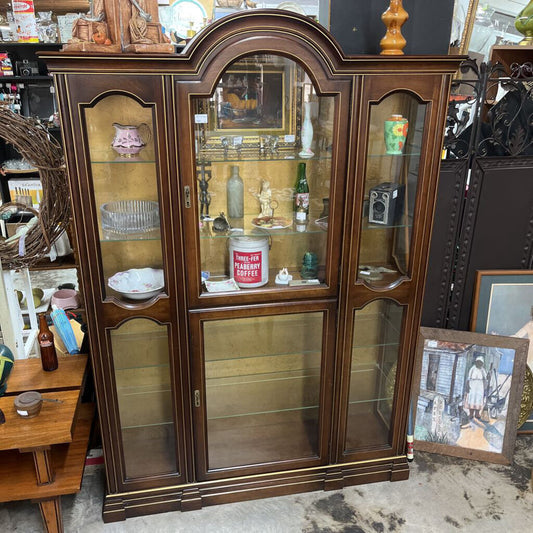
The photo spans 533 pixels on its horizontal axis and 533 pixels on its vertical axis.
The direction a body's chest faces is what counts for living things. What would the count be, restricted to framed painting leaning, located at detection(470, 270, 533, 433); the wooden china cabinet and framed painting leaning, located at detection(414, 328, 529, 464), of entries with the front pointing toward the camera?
3

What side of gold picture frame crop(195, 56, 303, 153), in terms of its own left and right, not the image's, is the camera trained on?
front

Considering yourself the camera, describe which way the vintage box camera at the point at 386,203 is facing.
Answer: facing the viewer and to the left of the viewer

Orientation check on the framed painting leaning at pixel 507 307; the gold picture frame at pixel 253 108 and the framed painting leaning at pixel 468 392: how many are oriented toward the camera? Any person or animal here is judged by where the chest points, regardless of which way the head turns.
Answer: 3

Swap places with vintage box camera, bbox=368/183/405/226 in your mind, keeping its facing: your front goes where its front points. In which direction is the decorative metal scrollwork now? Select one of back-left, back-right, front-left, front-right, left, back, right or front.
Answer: back

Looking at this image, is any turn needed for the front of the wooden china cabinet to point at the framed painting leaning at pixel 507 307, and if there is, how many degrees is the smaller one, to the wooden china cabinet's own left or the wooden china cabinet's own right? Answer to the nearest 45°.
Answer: approximately 90° to the wooden china cabinet's own left

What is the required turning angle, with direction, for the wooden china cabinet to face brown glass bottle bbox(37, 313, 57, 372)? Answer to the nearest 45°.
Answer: approximately 90° to its right

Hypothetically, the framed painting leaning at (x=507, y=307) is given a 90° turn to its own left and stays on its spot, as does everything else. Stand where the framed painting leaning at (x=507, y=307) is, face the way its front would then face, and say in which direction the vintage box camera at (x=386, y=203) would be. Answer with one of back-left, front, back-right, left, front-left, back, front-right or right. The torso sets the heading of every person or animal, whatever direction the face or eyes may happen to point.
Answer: back-right

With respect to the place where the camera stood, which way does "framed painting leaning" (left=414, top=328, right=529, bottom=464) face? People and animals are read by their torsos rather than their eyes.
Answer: facing the viewer

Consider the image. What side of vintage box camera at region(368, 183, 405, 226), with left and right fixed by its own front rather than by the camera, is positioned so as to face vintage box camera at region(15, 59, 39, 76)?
right

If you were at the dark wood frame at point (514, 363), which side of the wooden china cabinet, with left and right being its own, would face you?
left

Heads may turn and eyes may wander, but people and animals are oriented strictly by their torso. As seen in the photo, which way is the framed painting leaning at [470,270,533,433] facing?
toward the camera

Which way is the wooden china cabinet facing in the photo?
toward the camera

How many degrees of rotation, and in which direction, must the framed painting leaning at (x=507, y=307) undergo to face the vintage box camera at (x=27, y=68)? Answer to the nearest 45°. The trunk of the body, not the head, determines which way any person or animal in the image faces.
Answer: approximately 90° to its right
